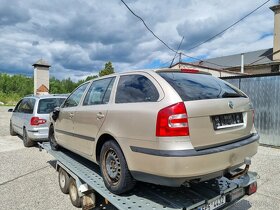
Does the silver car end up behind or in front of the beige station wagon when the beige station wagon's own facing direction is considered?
in front

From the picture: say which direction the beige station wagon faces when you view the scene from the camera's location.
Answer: facing away from the viewer and to the left of the viewer

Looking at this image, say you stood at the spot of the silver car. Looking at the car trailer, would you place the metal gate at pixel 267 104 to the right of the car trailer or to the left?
left

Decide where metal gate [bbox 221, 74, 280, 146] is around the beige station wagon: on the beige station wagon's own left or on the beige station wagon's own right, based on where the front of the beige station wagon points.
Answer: on the beige station wagon's own right

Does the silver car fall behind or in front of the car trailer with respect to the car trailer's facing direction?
in front

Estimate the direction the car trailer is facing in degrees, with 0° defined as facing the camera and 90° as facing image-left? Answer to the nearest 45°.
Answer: approximately 135°

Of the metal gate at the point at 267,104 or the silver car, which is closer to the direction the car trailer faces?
the silver car

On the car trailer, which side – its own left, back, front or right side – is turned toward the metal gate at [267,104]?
right
